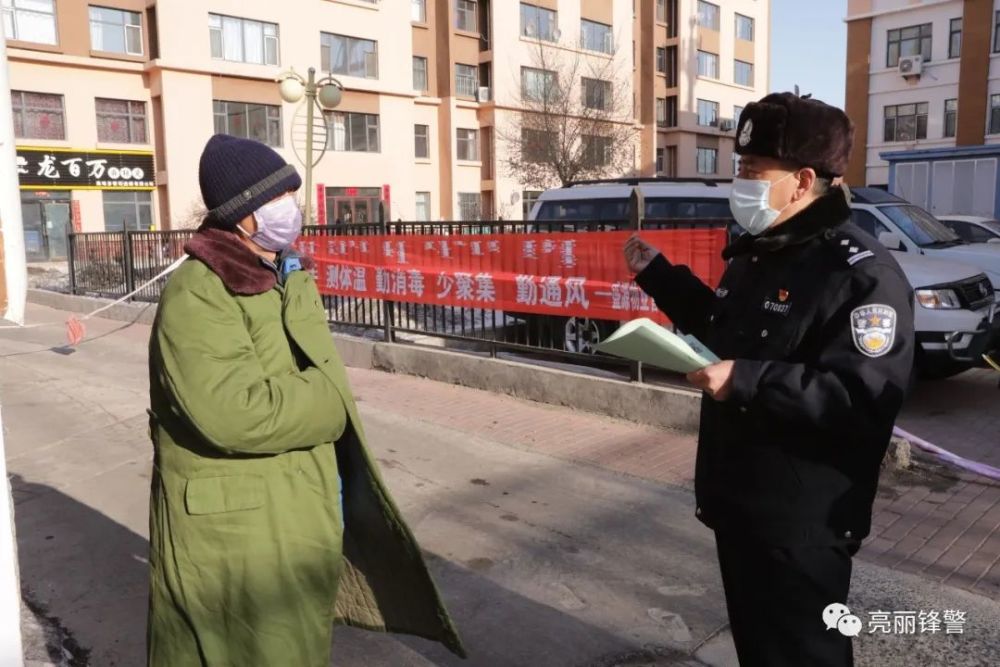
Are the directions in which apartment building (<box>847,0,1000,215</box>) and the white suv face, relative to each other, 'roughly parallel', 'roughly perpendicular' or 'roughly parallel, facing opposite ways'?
roughly perpendicular

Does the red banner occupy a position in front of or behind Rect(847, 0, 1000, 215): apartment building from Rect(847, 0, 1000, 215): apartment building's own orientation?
in front

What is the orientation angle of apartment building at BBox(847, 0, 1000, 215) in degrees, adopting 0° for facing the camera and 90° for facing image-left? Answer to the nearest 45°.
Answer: approximately 45°

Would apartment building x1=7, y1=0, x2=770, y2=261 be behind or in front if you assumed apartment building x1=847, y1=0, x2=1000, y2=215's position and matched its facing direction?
in front

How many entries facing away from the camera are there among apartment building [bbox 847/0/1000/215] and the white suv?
0
